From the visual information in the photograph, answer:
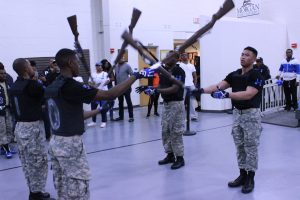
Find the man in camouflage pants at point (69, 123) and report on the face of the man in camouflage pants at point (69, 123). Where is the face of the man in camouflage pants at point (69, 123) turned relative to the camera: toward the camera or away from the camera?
away from the camera

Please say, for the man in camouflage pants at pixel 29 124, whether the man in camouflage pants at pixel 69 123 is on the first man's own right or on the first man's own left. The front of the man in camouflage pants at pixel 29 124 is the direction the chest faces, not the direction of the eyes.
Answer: on the first man's own right

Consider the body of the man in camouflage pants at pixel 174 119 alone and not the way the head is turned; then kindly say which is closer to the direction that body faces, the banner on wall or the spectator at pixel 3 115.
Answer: the spectator

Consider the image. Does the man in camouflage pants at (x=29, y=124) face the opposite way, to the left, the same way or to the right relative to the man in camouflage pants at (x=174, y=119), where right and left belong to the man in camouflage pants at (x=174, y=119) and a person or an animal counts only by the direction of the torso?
the opposite way

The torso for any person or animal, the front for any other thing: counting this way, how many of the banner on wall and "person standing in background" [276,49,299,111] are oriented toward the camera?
2

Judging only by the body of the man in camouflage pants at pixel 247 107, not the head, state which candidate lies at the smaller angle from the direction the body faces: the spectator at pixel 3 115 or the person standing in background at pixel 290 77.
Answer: the spectator

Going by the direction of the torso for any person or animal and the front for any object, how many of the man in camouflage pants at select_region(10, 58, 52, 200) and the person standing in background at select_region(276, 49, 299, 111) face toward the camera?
1

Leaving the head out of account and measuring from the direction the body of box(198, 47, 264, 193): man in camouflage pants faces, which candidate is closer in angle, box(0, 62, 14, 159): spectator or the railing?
the spectator

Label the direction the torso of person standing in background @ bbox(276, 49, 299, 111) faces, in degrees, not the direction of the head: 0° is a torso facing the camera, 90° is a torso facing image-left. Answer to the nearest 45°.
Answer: approximately 0°

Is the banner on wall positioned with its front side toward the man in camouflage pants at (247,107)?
yes
